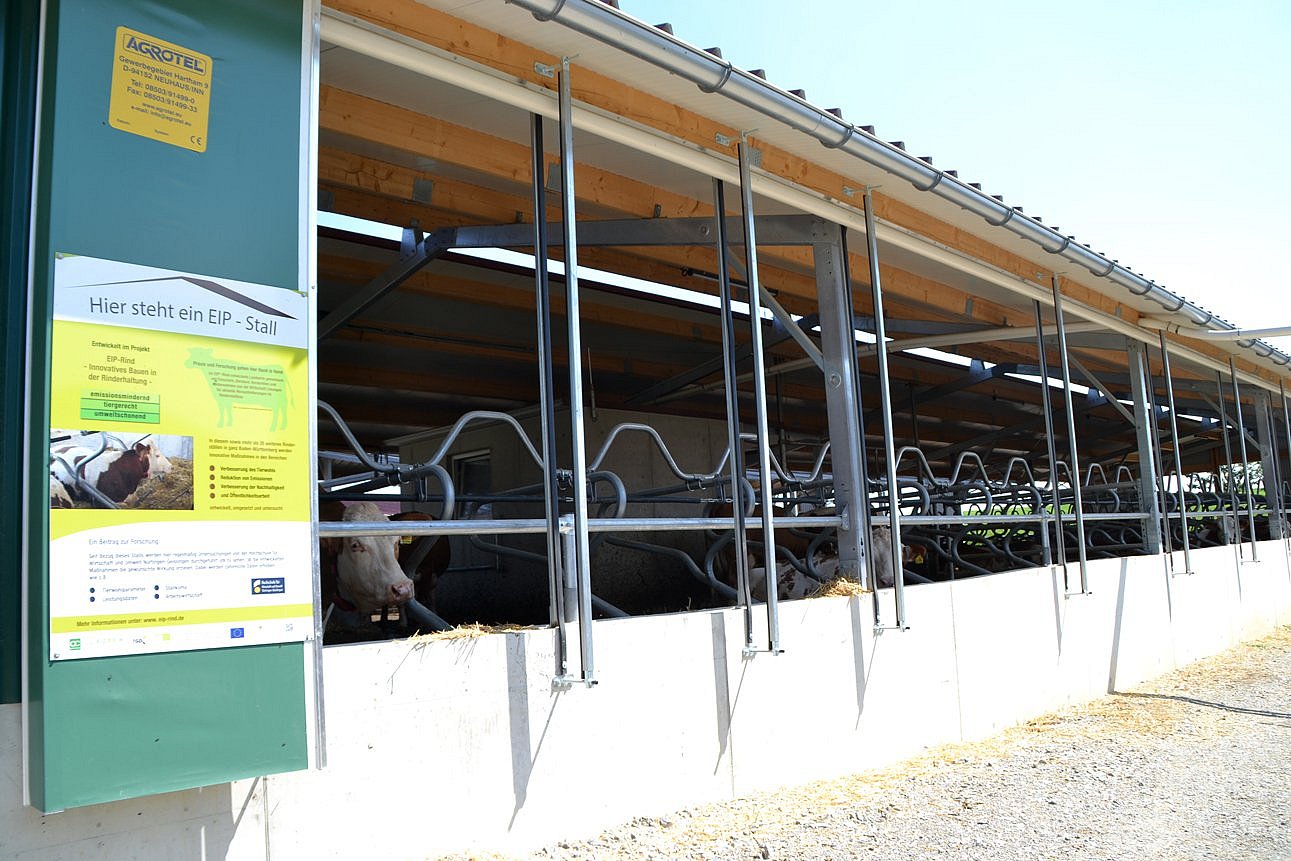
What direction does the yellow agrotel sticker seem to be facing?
toward the camera
